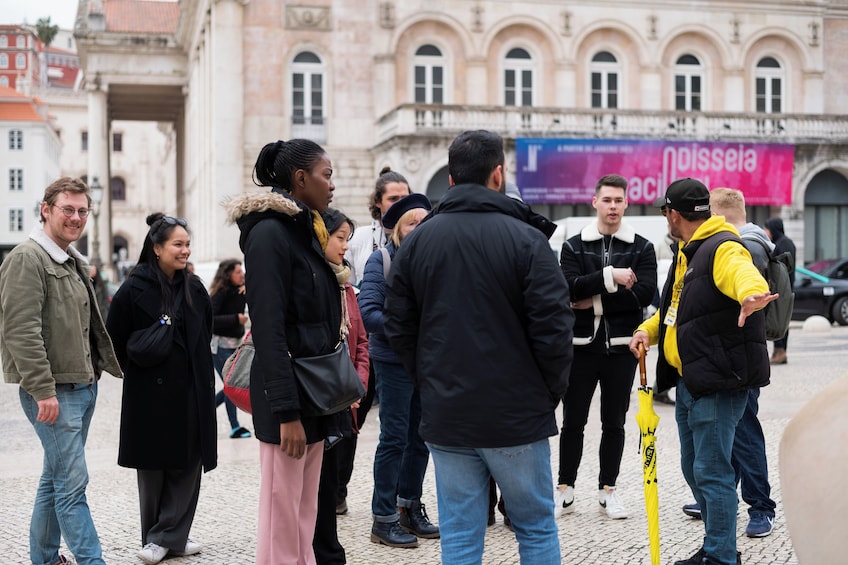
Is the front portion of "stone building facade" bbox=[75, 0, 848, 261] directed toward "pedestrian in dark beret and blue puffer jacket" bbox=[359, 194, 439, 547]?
yes

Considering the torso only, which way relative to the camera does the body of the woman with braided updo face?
to the viewer's right

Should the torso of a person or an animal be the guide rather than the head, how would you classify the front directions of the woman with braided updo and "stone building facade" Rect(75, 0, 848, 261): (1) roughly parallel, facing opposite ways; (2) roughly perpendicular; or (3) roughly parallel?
roughly perpendicular

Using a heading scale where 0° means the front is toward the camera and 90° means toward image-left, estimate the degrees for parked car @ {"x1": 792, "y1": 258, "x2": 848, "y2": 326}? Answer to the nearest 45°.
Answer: approximately 90°

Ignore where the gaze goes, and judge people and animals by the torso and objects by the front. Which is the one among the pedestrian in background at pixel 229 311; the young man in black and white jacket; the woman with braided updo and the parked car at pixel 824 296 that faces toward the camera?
the young man in black and white jacket
